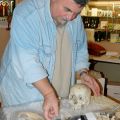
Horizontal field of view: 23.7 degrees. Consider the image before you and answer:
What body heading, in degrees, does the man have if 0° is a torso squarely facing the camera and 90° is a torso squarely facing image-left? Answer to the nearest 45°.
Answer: approximately 315°

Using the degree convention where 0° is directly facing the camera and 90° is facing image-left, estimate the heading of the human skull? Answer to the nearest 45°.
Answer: approximately 45°
